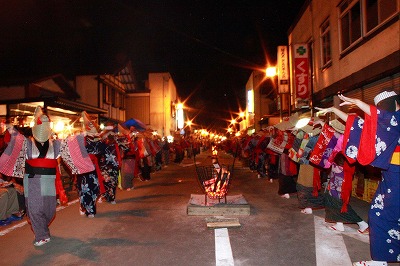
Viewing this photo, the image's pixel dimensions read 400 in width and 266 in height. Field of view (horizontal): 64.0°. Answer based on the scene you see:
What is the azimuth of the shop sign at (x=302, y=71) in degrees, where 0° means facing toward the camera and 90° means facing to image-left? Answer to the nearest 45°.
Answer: approximately 0°

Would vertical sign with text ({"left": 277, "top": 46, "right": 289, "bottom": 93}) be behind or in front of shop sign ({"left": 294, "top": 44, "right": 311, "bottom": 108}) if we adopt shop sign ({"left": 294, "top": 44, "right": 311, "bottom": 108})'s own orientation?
behind

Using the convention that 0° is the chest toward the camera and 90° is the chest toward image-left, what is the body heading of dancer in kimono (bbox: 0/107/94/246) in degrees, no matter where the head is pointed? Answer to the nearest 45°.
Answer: approximately 0°

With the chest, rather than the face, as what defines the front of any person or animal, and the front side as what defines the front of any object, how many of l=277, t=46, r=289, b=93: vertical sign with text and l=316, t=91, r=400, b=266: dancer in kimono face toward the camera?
1

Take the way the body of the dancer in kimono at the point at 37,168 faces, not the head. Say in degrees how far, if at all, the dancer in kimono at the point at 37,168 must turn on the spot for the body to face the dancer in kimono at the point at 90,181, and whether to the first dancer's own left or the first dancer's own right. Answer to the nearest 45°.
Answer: approximately 135° to the first dancer's own left

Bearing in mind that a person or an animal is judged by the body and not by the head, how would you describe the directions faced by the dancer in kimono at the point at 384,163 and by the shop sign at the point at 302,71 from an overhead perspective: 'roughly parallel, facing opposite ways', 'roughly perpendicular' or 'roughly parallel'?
roughly perpendicular

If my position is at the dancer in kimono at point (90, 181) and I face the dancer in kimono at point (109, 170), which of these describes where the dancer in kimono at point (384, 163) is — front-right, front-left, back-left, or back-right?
back-right

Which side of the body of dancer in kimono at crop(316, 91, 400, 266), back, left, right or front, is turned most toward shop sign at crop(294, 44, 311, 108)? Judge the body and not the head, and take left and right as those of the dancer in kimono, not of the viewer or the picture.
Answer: right

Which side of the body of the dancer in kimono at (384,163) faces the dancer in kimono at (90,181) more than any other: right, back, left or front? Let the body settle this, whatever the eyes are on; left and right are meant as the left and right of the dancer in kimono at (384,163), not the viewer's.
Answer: front

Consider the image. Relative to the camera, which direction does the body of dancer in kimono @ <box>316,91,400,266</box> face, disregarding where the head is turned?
to the viewer's left
